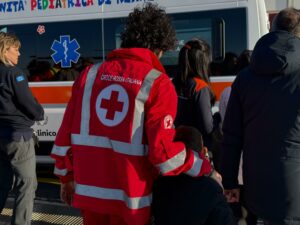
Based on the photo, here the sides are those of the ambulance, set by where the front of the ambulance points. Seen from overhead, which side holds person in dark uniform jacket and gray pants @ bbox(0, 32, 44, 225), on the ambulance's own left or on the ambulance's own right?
on the ambulance's own left

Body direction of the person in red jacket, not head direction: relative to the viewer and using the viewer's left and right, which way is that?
facing away from the viewer and to the right of the viewer

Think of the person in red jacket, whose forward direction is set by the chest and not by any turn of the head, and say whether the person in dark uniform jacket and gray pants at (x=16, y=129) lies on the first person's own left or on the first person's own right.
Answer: on the first person's own left
